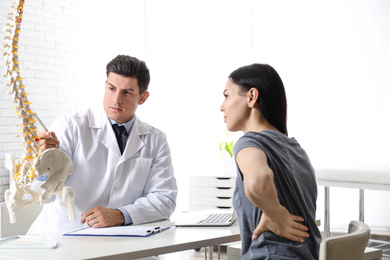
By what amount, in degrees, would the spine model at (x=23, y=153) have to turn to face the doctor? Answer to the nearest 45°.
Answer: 0° — it already faces them

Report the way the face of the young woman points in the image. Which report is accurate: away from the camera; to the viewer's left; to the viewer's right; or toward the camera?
to the viewer's left

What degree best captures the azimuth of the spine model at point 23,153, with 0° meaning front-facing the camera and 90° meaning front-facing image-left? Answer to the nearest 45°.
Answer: approximately 225°

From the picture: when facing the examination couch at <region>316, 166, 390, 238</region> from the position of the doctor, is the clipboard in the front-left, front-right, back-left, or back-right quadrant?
back-right

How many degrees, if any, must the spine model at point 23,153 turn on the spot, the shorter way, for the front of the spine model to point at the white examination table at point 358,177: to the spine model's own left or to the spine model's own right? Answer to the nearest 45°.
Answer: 0° — it already faces it
